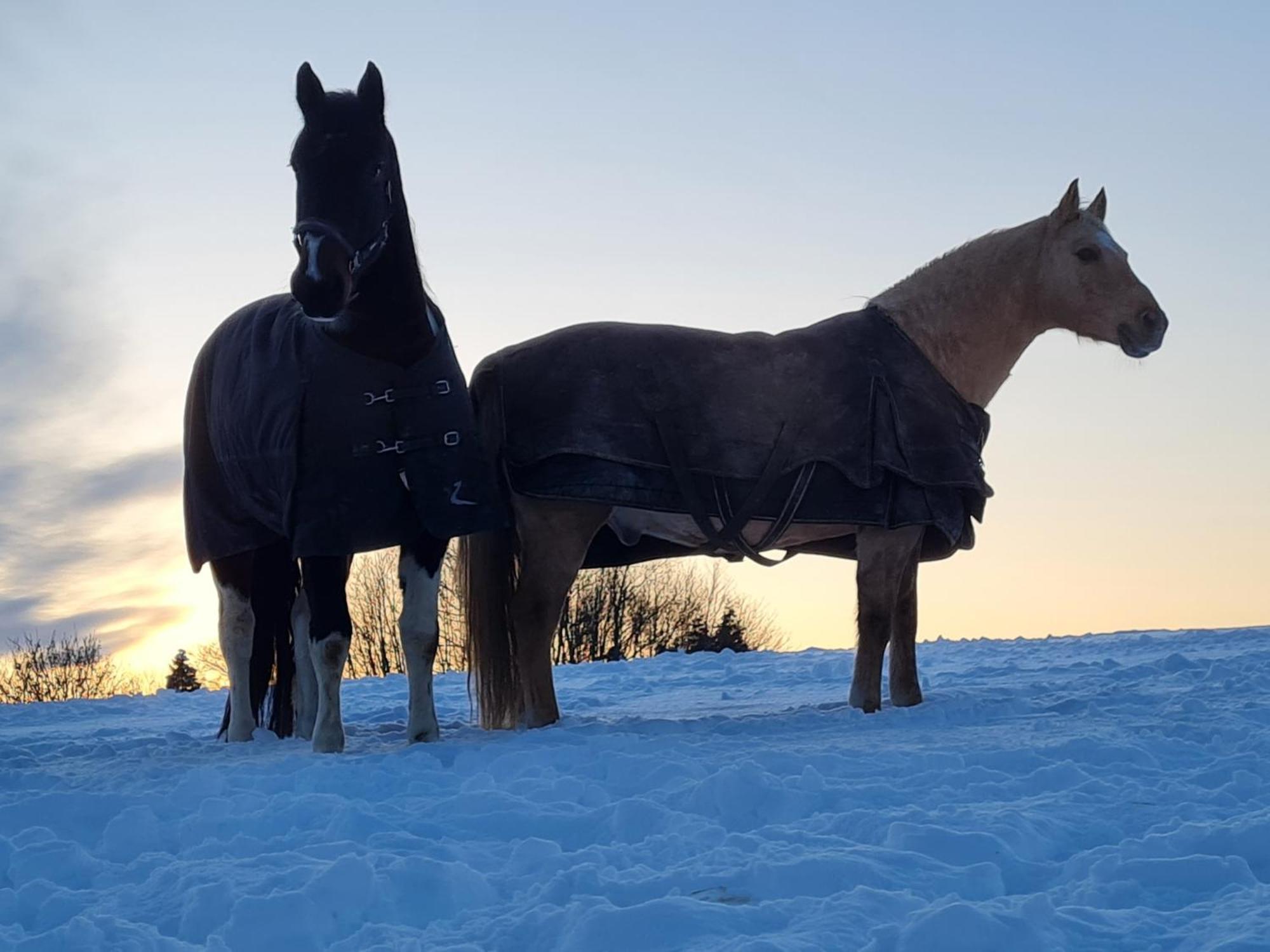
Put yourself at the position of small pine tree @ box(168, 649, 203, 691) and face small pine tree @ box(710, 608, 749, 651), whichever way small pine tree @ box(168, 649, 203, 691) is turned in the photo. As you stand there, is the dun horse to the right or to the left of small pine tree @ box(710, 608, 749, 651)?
right

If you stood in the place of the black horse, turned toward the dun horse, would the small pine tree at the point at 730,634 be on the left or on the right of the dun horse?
left

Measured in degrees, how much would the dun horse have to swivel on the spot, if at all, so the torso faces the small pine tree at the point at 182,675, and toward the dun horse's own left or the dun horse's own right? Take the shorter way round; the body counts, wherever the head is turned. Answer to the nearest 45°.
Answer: approximately 135° to the dun horse's own left

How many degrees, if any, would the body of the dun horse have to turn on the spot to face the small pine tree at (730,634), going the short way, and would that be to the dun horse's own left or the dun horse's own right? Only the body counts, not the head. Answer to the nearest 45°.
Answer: approximately 90° to the dun horse's own left

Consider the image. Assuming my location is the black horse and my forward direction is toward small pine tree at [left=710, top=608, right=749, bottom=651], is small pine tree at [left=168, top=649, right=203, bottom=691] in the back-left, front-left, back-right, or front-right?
front-left

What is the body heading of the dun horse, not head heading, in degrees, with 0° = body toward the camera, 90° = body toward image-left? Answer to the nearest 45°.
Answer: approximately 270°

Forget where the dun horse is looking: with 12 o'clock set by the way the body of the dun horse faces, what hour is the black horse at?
The black horse is roughly at 5 o'clock from the dun horse.
